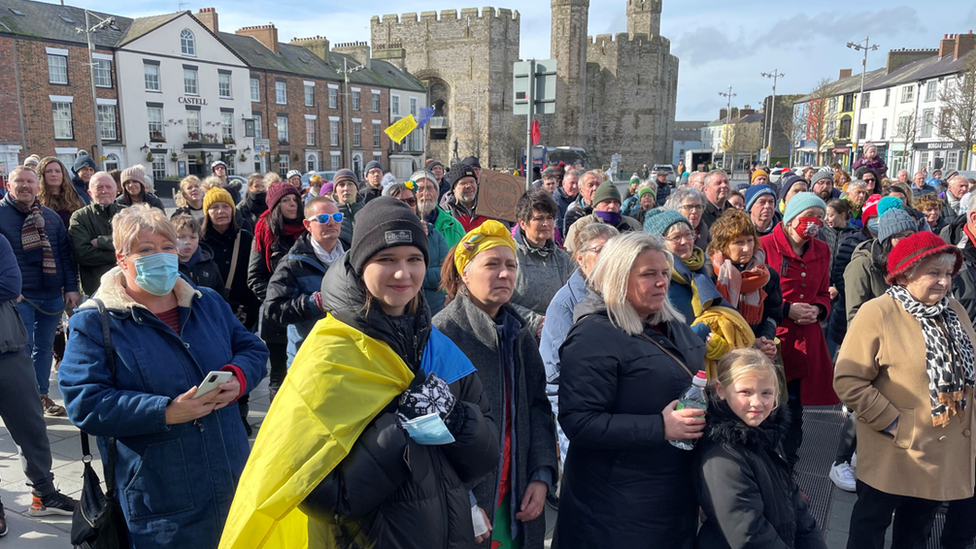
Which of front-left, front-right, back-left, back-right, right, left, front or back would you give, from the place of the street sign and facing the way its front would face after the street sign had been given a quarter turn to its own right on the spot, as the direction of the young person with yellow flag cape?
right

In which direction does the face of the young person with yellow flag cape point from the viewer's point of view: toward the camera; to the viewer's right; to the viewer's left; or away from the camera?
toward the camera

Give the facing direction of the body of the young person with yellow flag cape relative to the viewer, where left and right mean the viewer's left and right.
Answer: facing the viewer and to the right of the viewer

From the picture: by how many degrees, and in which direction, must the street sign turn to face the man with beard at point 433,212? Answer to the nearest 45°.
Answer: approximately 180°

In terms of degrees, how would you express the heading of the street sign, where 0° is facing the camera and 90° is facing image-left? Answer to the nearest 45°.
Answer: approximately 180°

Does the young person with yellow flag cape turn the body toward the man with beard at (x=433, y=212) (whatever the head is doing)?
no

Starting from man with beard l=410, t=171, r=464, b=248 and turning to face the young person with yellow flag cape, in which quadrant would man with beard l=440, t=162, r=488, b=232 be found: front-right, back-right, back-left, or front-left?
back-left
